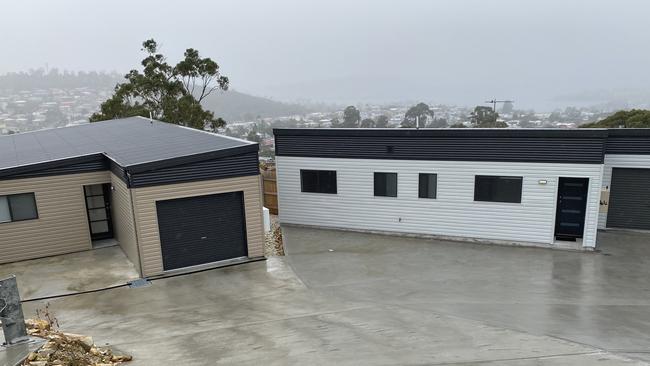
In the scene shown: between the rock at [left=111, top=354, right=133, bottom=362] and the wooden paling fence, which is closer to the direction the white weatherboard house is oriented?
the rock

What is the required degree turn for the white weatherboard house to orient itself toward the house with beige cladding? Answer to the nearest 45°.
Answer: approximately 45° to its right

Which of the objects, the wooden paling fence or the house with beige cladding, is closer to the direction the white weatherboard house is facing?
the house with beige cladding

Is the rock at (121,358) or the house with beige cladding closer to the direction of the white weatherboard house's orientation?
the rock

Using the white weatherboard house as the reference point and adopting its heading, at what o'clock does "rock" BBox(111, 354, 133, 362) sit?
The rock is roughly at 1 o'clock from the white weatherboard house.

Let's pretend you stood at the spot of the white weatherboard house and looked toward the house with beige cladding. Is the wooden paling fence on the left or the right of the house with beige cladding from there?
right

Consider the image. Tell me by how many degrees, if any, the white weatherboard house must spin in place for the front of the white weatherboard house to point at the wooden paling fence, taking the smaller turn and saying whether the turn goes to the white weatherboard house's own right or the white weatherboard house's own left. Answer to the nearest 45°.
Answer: approximately 90° to the white weatherboard house's own right

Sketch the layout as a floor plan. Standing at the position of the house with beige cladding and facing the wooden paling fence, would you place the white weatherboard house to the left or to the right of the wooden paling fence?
right

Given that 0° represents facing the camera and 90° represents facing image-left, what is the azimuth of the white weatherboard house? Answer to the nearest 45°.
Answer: approximately 0°
